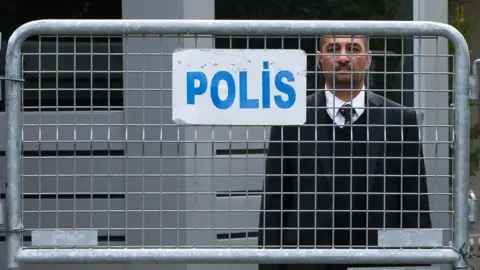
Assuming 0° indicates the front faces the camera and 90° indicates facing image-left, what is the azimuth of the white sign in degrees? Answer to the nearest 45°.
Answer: approximately 0°

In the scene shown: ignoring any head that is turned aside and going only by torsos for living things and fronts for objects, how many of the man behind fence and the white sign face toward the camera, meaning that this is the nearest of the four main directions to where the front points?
2

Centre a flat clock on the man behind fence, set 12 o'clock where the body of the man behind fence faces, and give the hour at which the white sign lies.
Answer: The white sign is roughly at 2 o'clock from the man behind fence.
